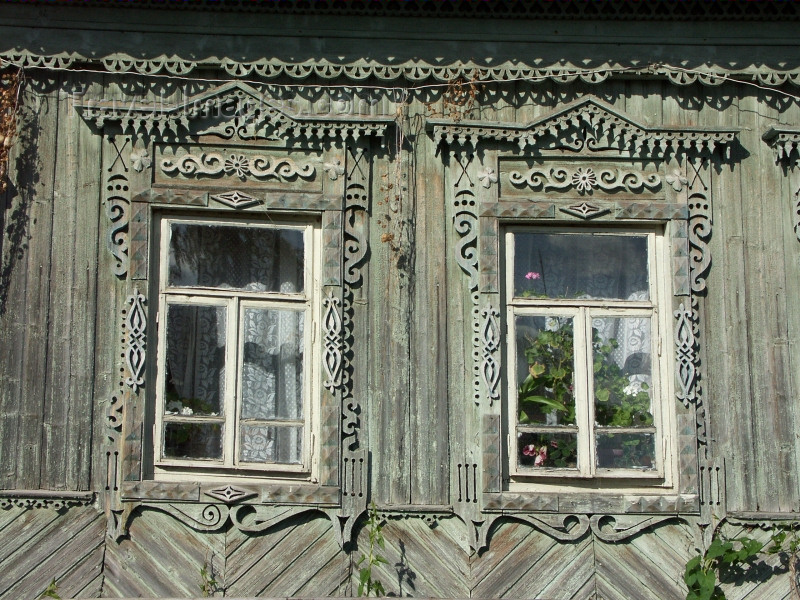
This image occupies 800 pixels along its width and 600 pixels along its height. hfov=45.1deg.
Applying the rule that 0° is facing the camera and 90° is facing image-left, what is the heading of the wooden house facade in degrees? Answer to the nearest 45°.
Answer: approximately 0°
